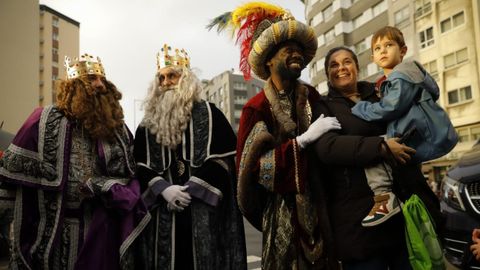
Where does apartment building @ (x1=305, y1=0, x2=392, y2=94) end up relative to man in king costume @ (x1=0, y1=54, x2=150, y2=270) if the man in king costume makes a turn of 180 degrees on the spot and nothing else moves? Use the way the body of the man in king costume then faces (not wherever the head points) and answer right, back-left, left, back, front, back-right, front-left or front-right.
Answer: right

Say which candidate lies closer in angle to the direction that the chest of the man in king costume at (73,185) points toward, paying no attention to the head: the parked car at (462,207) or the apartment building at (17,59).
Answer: the parked car

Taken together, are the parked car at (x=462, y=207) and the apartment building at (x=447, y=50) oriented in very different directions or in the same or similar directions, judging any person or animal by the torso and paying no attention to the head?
same or similar directions

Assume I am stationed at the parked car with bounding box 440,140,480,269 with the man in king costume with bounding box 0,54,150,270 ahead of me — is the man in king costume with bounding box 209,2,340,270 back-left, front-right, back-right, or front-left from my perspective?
front-left

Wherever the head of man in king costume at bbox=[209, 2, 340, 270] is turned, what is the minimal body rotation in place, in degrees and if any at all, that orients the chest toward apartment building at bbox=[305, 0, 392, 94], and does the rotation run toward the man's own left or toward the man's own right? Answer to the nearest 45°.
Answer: approximately 135° to the man's own left

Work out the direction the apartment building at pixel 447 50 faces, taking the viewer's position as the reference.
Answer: facing the viewer and to the left of the viewer

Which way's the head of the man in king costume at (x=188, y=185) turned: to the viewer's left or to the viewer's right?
to the viewer's left

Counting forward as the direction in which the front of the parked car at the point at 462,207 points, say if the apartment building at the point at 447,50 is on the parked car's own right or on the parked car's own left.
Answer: on the parked car's own right

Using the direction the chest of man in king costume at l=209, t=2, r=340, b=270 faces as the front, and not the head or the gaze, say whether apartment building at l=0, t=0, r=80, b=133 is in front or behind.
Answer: behind

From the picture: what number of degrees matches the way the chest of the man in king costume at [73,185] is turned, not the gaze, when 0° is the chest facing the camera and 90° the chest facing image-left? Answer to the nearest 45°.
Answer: approximately 315°

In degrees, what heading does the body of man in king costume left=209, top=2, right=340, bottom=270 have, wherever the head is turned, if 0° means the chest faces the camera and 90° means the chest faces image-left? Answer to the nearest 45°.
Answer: approximately 315°

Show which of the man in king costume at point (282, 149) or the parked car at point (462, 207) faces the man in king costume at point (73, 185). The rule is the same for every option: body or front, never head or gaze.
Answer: the parked car

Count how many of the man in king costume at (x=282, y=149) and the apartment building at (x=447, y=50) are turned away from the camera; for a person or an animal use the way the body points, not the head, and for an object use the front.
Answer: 0

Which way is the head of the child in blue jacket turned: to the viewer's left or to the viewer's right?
to the viewer's left

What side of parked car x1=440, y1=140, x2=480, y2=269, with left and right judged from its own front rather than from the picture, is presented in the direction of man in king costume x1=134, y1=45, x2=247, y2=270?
front
